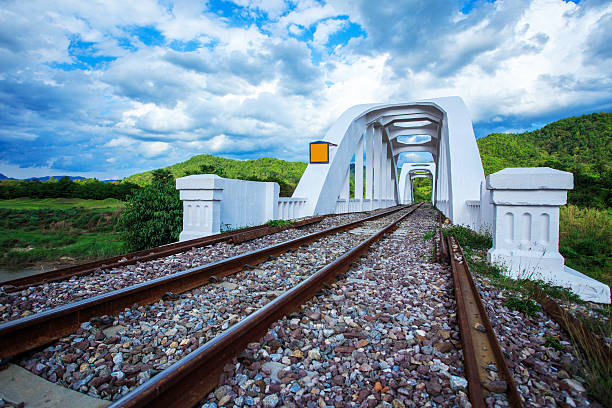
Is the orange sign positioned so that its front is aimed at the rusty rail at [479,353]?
yes

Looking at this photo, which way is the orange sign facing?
toward the camera

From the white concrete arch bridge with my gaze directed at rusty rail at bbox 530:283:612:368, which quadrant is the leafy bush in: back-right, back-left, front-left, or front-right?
front-right

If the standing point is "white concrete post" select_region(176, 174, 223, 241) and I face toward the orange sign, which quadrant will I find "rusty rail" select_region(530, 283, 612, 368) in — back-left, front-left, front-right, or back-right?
back-right

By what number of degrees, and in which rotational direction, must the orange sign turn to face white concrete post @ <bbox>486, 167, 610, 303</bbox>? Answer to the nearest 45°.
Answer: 0° — it already faces it

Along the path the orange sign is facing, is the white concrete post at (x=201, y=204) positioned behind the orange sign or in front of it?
in front

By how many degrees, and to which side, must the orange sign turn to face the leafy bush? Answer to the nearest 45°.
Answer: approximately 45° to its right

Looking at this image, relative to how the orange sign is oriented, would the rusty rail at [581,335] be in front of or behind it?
in front
